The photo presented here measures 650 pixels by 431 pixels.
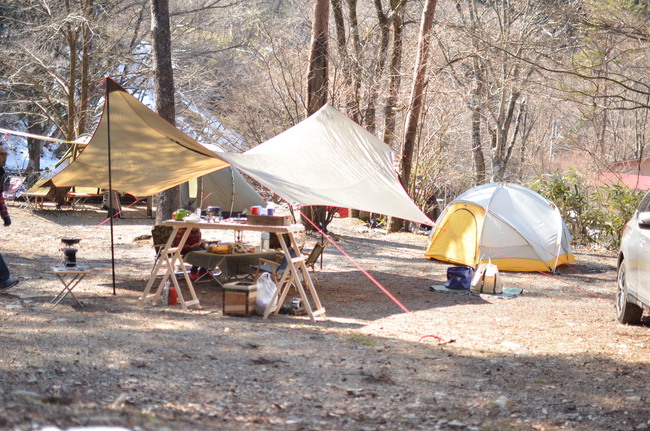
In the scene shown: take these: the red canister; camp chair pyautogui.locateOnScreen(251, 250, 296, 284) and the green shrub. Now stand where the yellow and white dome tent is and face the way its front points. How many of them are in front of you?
2

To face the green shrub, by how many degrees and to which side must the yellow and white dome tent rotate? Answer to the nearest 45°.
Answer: approximately 180°

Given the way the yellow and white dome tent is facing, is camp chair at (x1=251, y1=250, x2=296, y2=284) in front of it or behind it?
in front

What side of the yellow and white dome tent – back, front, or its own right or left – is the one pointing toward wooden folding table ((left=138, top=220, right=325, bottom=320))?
front

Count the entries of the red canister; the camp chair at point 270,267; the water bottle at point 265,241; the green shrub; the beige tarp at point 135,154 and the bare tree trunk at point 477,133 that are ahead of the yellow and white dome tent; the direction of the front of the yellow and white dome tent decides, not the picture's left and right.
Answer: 4

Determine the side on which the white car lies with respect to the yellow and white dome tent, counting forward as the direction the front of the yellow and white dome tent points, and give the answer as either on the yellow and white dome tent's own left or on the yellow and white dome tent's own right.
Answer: on the yellow and white dome tent's own left

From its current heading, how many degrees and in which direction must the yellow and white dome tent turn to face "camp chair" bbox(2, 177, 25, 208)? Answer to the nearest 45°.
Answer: approximately 45° to its right

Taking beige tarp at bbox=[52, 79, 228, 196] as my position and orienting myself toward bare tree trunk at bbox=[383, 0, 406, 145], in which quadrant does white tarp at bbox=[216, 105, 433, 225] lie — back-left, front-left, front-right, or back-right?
front-right

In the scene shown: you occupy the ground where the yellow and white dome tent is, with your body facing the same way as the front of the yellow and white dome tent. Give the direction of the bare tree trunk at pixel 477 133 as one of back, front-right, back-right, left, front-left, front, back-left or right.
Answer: back-right

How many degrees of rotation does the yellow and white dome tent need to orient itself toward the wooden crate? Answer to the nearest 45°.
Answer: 0° — it already faces it

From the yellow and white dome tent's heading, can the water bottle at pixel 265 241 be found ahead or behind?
ahead

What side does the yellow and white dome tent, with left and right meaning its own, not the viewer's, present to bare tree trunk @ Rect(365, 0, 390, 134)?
right

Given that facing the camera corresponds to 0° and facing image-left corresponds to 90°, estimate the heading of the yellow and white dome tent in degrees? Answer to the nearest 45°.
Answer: approximately 45°
